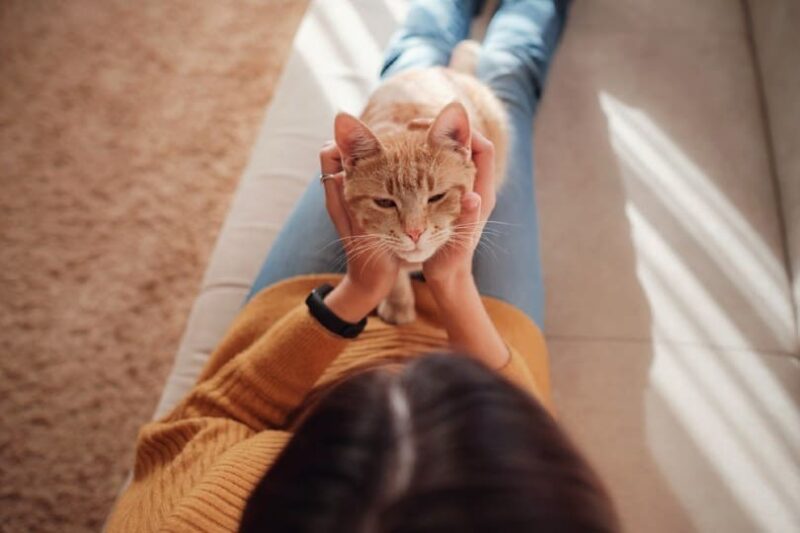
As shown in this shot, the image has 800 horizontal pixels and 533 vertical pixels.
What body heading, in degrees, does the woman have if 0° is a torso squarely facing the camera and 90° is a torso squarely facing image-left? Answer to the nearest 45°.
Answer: approximately 180°
